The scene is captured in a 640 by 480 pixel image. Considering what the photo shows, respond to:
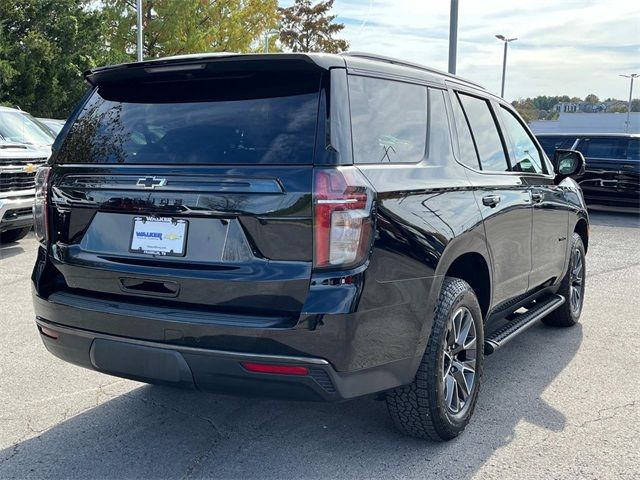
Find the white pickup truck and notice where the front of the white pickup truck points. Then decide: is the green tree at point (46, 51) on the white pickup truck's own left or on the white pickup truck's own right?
on the white pickup truck's own left

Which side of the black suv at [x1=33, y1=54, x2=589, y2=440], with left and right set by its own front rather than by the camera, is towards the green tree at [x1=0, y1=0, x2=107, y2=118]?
left

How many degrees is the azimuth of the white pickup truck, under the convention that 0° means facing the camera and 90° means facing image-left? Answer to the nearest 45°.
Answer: approximately 315°

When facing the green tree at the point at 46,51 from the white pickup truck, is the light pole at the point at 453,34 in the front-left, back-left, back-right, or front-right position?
front-right

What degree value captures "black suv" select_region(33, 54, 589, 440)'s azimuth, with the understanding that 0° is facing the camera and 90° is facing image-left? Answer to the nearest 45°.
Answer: approximately 225°

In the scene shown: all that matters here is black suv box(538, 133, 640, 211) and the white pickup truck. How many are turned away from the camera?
0

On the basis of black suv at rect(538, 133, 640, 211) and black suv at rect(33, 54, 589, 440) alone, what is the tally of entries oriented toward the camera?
0
